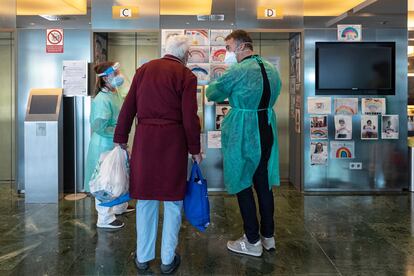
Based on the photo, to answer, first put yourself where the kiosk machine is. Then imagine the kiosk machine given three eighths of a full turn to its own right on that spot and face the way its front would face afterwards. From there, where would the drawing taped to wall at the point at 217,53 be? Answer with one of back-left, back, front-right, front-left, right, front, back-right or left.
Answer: back-right

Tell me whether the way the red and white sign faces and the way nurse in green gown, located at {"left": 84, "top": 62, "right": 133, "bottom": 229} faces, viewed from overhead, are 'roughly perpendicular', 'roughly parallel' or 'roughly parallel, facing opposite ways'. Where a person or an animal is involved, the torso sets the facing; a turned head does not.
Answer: roughly perpendicular

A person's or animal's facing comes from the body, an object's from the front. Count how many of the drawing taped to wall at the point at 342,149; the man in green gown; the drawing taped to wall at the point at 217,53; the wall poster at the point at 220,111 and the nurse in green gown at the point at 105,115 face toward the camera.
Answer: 3

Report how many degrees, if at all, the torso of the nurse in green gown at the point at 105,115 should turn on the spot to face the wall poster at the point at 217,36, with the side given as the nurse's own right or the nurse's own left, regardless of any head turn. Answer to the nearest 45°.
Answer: approximately 45° to the nurse's own left

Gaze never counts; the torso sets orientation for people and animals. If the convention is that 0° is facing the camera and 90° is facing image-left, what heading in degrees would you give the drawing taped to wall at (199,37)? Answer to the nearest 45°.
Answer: approximately 0°

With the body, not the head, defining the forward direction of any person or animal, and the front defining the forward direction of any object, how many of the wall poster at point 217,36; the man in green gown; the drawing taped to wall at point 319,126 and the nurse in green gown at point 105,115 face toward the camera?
2

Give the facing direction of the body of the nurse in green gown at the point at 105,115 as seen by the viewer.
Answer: to the viewer's right

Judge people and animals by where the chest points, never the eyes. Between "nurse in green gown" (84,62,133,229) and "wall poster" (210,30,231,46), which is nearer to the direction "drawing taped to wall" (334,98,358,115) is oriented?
the nurse in green gown

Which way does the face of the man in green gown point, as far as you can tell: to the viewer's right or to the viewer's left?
to the viewer's left

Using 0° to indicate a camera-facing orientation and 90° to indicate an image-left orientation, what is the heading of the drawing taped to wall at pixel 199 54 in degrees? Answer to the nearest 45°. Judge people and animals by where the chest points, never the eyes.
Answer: approximately 0°
